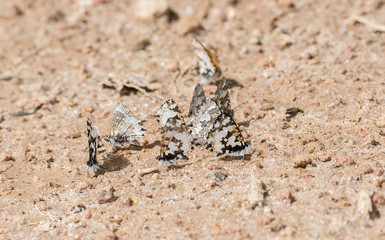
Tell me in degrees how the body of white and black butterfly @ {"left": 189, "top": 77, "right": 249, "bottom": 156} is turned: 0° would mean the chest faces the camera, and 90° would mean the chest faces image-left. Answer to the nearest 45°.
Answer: approximately 270°

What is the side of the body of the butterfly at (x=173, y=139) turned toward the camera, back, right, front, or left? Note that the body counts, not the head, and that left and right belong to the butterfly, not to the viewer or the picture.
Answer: left

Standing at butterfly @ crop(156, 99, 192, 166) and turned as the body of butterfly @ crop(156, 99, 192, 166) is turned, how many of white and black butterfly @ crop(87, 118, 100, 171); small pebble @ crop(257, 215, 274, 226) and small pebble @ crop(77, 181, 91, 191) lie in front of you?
2

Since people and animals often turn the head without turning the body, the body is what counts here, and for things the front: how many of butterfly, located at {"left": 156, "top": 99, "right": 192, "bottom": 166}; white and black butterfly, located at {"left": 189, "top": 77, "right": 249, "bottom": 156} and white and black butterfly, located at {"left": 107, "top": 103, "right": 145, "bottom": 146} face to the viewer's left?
2

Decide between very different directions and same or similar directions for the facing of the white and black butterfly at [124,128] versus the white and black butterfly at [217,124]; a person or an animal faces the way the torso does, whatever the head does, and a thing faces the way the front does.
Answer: very different directions

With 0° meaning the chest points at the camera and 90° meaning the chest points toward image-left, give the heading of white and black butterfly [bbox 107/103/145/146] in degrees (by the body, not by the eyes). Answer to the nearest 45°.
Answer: approximately 90°

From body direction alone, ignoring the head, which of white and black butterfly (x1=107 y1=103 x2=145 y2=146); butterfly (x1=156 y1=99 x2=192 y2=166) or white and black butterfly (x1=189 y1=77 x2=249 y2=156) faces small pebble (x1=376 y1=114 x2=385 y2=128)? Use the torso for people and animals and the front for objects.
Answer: white and black butterfly (x1=189 y1=77 x2=249 y2=156)
